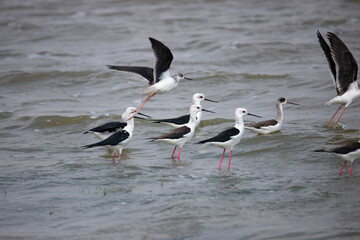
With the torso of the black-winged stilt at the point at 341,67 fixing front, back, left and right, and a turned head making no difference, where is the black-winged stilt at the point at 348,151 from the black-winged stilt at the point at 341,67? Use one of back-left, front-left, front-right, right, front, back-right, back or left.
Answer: right

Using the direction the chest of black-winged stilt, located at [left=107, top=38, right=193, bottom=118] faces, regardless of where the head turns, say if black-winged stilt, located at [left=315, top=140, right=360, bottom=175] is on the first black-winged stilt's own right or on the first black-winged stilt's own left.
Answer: on the first black-winged stilt's own right

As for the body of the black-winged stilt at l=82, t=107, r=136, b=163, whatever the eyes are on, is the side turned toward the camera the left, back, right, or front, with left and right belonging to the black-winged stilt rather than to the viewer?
right

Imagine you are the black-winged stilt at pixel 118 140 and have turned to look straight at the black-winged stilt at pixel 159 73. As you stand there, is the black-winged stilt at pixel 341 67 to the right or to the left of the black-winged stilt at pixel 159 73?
right

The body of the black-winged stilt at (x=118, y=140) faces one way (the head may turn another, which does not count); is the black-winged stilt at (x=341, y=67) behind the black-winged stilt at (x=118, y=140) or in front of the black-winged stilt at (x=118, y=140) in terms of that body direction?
in front

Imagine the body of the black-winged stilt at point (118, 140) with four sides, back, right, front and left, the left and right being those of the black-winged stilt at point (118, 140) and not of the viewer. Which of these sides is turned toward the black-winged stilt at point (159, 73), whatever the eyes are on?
front

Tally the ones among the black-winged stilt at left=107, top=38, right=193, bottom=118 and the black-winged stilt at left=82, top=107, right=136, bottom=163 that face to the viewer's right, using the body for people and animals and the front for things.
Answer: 2

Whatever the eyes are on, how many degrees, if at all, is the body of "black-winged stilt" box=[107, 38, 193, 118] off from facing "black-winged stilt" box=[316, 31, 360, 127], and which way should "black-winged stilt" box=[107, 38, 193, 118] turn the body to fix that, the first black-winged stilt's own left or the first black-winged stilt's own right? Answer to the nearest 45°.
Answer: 0° — it already faces it

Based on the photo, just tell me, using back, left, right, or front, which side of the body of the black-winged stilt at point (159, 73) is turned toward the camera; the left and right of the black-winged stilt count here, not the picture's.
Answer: right
